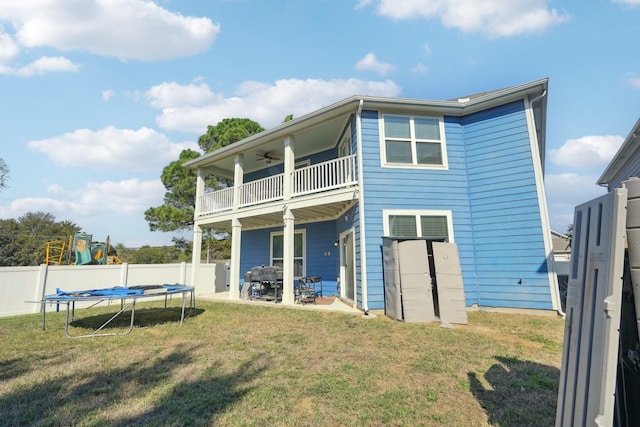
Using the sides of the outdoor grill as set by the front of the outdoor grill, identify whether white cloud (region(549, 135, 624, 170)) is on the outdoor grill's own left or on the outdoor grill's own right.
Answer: on the outdoor grill's own left

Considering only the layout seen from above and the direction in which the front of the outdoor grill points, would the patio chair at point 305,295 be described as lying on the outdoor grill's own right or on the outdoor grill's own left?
on the outdoor grill's own left

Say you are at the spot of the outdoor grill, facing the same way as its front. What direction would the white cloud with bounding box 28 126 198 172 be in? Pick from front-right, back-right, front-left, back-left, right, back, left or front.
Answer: back-right

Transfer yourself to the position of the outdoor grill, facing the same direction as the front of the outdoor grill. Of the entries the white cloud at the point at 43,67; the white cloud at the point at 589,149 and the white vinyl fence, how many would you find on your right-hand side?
2

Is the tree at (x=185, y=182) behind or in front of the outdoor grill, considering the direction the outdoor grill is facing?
behind

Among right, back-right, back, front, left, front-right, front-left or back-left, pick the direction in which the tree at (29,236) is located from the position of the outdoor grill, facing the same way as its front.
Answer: back-right

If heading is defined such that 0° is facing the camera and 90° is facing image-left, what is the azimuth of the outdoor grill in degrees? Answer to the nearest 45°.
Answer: approximately 0°

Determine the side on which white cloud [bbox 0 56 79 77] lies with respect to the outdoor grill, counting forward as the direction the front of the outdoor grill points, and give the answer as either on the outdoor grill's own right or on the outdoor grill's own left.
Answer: on the outdoor grill's own right

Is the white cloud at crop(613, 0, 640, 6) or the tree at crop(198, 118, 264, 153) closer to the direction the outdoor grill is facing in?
the white cloud
